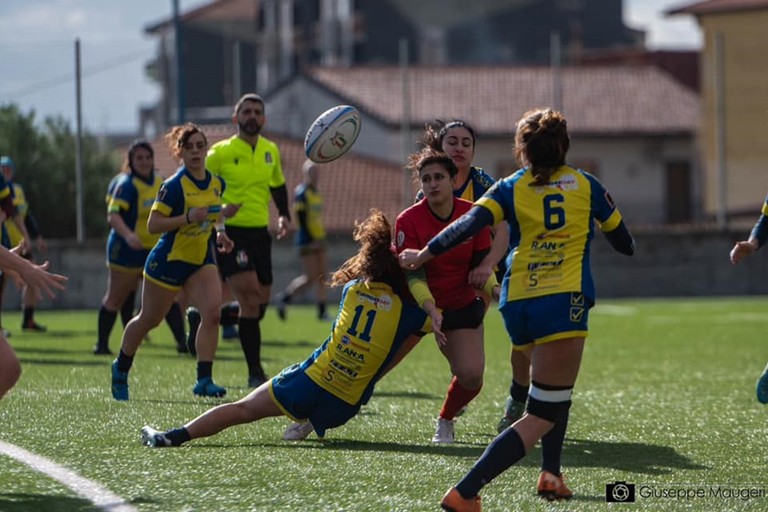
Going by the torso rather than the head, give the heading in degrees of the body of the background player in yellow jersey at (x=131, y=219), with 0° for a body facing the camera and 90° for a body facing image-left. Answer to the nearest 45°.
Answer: approximately 315°

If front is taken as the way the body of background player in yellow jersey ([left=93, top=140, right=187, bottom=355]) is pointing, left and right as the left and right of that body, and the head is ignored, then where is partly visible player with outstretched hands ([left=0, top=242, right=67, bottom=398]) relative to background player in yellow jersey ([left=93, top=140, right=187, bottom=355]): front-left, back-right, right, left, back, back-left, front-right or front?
front-right

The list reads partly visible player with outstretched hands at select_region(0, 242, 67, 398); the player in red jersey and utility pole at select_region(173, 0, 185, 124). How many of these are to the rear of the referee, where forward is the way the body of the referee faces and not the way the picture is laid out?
1

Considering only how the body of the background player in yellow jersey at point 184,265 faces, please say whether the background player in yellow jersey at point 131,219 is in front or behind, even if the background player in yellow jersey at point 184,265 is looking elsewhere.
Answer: behind

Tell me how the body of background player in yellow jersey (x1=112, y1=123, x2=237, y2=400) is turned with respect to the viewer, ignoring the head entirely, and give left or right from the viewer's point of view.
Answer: facing the viewer and to the right of the viewer

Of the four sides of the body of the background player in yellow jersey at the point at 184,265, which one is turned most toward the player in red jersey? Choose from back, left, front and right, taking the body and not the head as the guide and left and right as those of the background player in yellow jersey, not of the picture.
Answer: front

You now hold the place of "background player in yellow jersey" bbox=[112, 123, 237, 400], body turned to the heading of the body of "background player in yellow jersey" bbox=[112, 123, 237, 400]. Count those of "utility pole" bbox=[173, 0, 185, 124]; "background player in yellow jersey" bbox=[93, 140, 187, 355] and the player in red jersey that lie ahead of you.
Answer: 1

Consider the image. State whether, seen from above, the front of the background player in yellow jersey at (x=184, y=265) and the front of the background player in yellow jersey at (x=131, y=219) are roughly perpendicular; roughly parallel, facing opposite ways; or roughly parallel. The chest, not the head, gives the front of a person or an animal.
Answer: roughly parallel

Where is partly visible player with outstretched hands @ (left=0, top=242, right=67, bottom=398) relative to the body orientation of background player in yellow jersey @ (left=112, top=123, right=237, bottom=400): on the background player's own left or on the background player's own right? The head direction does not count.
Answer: on the background player's own right

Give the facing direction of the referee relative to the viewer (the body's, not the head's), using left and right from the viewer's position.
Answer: facing the viewer

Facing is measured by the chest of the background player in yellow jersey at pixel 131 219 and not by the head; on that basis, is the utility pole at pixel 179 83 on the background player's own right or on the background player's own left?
on the background player's own left
